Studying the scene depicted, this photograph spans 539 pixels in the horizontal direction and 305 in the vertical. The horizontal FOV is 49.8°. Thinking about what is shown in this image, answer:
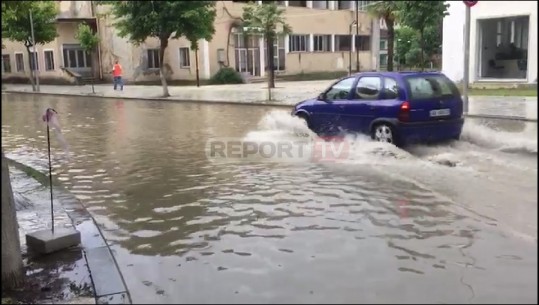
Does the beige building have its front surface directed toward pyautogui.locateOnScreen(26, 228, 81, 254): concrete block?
yes

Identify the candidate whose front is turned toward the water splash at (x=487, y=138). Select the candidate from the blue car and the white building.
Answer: the white building

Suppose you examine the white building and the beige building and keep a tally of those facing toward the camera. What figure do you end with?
2

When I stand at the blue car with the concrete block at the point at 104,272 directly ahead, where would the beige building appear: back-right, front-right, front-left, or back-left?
back-right

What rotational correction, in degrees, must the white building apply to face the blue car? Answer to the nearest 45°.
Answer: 0° — it already faces it

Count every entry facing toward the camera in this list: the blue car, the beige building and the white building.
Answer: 2

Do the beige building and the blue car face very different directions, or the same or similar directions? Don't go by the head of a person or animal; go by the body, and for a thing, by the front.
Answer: very different directions

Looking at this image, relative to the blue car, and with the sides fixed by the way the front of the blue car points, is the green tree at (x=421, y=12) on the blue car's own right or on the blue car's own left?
on the blue car's own right

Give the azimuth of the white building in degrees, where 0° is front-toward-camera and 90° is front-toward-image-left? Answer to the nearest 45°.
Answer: approximately 0°

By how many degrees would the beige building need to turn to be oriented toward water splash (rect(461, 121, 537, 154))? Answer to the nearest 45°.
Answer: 0° — it already faces it

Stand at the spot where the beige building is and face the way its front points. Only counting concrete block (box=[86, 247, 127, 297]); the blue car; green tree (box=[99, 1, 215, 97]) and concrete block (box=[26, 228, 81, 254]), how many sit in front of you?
4

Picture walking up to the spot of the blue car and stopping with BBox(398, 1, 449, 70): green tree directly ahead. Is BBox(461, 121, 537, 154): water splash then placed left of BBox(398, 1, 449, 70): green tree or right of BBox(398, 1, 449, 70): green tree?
right

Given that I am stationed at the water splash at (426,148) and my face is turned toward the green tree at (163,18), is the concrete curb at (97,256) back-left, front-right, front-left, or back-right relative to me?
back-left

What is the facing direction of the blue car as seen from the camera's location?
facing away from the viewer and to the left of the viewer

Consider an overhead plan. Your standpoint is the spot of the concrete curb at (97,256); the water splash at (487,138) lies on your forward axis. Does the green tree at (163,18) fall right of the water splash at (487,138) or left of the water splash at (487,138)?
left
